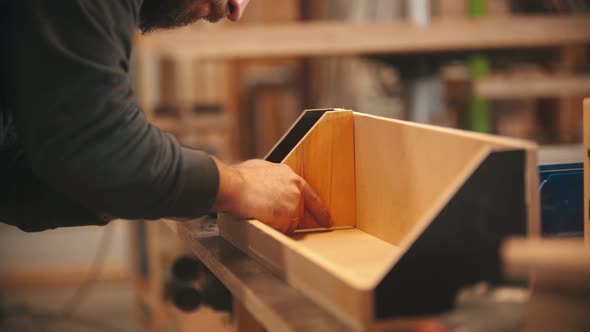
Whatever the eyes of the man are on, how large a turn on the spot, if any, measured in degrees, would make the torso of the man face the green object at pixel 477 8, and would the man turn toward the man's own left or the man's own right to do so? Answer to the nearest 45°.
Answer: approximately 45° to the man's own left

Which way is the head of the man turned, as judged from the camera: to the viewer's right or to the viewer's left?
to the viewer's right

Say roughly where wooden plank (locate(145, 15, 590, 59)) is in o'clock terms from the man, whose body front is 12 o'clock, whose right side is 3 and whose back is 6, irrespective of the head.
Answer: The wooden plank is roughly at 10 o'clock from the man.

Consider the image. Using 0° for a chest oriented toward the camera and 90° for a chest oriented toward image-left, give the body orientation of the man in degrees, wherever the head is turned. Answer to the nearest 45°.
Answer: approximately 270°

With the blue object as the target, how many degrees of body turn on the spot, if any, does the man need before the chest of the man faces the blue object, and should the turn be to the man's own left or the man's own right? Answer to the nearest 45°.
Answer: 0° — they already face it

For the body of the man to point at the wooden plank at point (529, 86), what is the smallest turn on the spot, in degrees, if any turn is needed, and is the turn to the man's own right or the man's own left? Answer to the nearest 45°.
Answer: approximately 45° to the man's own left

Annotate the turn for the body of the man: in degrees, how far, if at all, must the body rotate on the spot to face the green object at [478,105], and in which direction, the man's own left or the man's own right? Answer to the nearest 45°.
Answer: approximately 45° to the man's own left

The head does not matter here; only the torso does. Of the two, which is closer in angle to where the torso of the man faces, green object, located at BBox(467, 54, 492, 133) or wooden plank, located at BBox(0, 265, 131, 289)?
the green object
